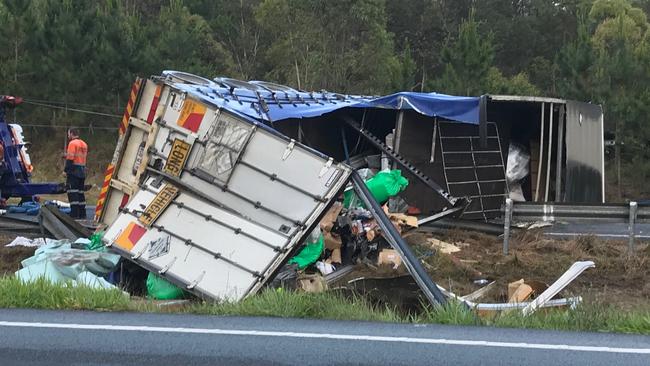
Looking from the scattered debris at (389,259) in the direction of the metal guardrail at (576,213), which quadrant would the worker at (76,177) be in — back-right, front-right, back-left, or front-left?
back-left

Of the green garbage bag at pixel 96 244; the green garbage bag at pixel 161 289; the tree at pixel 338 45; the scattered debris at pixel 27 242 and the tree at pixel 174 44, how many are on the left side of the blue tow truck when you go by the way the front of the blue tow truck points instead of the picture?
3

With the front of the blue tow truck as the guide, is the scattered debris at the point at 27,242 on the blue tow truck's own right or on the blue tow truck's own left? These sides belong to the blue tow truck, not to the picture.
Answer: on the blue tow truck's own left

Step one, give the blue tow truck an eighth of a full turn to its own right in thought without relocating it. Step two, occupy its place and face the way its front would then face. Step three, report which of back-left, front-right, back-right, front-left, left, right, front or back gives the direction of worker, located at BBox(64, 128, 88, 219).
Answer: back

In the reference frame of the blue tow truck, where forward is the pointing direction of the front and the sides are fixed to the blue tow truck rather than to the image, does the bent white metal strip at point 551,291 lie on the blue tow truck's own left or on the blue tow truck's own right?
on the blue tow truck's own left

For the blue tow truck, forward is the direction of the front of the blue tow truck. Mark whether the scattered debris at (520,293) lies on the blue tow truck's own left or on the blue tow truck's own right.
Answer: on the blue tow truck's own left

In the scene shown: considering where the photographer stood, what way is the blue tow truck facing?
facing to the left of the viewer

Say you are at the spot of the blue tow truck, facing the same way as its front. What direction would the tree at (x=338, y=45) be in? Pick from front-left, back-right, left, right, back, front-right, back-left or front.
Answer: back-right

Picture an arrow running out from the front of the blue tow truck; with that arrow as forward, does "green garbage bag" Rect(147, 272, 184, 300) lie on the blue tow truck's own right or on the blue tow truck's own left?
on the blue tow truck's own left

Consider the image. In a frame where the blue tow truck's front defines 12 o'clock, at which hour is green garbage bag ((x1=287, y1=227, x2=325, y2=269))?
The green garbage bag is roughly at 8 o'clock from the blue tow truck.

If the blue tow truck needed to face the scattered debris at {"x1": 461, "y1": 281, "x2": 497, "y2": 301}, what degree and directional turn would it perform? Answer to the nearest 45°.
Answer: approximately 135° to its left

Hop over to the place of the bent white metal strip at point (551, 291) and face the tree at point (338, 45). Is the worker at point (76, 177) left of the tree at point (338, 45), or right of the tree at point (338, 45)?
left

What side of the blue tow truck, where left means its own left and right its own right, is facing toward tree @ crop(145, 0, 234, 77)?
right

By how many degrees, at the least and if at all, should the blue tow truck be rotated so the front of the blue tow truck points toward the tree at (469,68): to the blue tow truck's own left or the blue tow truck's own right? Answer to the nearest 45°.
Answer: approximately 135° to the blue tow truck's own right

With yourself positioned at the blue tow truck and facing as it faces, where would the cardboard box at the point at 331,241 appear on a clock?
The cardboard box is roughly at 8 o'clock from the blue tow truck.

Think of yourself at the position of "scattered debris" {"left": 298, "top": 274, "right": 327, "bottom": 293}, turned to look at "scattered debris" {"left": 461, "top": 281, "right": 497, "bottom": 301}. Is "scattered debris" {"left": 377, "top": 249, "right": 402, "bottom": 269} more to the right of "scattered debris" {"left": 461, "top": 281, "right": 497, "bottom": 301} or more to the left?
left
